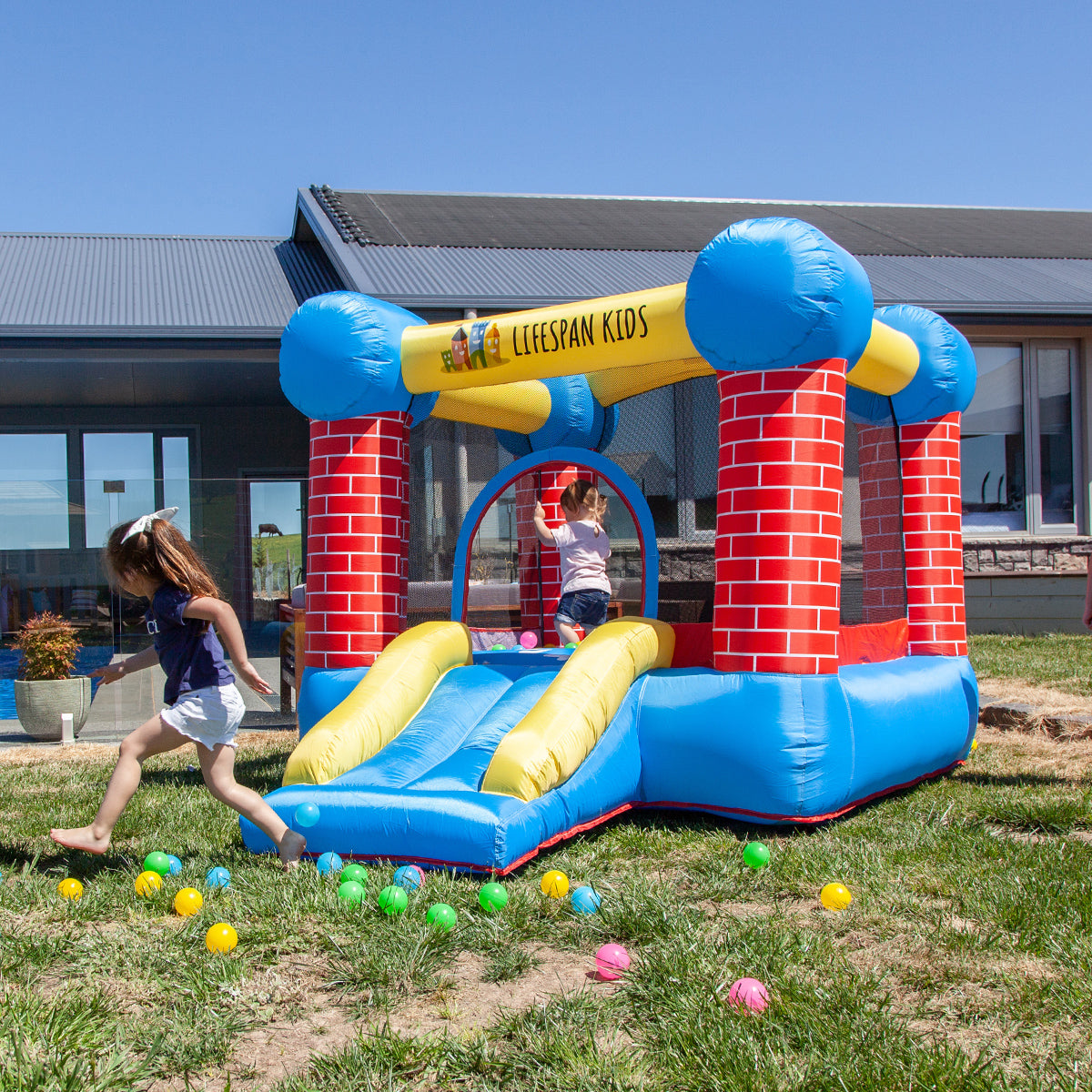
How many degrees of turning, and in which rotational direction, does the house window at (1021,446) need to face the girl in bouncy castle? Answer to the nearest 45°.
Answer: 0° — it already faces them

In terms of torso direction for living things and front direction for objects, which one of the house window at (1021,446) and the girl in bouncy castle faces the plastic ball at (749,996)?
the house window

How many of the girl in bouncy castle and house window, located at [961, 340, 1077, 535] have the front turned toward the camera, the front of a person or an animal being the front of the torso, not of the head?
1

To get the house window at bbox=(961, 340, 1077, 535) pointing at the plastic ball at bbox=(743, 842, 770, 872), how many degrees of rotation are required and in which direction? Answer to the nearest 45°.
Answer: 0° — it already faces it

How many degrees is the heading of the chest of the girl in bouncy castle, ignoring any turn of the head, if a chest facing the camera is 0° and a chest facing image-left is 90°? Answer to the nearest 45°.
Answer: approximately 135°

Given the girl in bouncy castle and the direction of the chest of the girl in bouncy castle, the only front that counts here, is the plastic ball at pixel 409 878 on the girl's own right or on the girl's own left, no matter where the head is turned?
on the girl's own left

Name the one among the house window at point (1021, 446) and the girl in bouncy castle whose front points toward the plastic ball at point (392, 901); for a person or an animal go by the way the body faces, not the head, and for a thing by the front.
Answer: the house window

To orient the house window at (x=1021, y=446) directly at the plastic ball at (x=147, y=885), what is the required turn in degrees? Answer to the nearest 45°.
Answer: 0° — it already faces it

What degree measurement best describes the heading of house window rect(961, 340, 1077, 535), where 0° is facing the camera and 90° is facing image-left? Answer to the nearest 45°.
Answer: approximately 0°

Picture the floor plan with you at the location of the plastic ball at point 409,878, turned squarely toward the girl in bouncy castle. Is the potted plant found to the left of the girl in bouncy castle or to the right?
left
